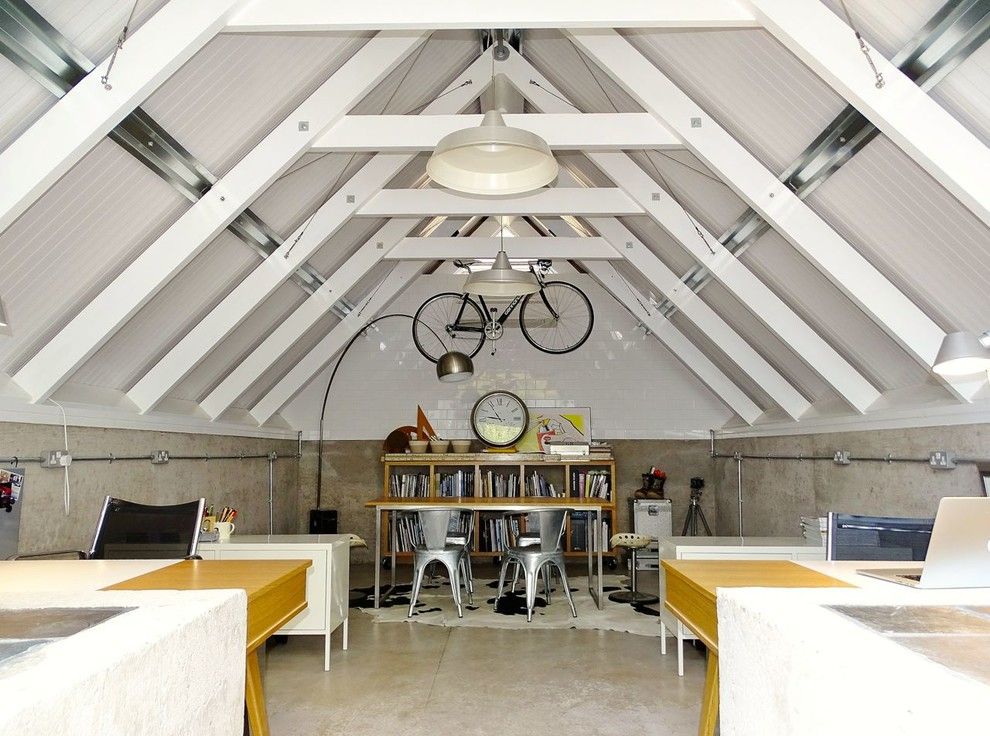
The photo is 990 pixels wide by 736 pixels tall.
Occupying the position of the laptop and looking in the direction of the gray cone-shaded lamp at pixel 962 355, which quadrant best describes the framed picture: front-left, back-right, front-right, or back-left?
front-left

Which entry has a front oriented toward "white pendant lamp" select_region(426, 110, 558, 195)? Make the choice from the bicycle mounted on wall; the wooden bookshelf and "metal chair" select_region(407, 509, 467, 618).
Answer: the wooden bookshelf

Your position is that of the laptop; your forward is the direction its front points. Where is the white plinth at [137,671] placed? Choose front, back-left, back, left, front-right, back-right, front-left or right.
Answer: left

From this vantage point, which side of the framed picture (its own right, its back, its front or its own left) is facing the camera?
front

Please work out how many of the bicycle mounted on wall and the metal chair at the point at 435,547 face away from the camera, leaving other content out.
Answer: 1

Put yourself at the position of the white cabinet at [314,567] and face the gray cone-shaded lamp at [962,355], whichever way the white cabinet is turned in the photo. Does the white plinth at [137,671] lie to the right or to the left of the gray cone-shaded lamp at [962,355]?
right

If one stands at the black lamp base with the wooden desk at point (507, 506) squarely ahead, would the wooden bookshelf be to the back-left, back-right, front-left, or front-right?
front-left

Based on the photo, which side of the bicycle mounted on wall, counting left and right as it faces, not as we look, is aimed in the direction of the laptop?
right

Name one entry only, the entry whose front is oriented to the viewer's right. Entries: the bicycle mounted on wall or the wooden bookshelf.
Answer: the bicycle mounted on wall

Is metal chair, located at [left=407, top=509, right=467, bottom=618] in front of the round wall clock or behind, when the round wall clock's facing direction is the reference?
in front

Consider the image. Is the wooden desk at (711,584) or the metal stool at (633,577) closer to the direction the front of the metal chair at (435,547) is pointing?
the metal stool

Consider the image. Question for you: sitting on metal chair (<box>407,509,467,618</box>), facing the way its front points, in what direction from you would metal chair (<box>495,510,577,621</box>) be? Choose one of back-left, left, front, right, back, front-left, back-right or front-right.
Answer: right

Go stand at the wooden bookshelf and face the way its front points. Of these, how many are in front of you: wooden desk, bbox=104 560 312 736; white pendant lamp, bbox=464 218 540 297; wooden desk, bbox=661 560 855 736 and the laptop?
4
